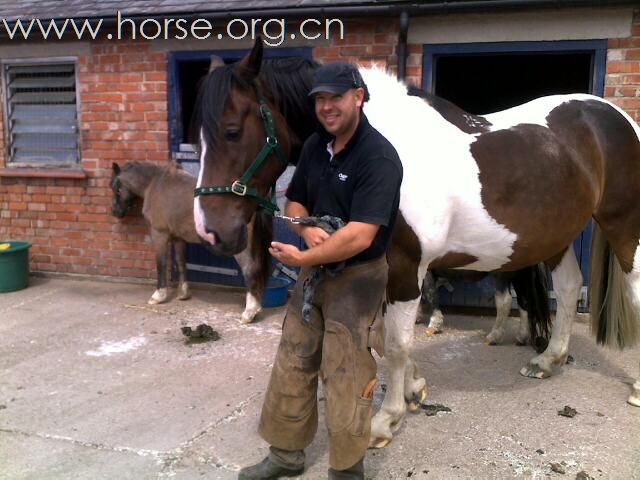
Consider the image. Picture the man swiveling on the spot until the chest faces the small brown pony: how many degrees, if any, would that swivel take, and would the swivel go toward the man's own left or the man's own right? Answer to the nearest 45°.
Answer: approximately 90° to the man's own right

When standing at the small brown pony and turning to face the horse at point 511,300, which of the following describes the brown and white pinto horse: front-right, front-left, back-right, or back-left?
front-right

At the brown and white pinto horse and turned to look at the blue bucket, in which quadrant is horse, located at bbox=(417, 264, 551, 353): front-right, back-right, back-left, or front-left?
front-right

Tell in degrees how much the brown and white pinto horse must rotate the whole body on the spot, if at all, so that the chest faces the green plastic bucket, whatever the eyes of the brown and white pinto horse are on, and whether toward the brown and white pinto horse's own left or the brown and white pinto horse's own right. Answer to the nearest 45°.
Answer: approximately 90° to the brown and white pinto horse's own right

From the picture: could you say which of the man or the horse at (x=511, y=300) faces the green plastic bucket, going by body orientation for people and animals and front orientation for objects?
the horse

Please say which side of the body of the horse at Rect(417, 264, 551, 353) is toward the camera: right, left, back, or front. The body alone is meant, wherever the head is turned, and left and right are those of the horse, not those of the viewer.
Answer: left

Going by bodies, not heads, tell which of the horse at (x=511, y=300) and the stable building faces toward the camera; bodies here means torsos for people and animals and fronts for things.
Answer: the stable building

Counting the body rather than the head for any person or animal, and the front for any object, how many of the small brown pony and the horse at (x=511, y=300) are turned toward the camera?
0

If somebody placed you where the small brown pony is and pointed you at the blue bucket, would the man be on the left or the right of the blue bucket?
right

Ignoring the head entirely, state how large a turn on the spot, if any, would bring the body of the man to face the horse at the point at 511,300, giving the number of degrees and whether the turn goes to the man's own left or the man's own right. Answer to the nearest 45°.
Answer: approximately 180°

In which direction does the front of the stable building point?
toward the camera

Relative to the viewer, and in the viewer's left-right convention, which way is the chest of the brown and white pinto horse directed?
facing the viewer and to the left of the viewer

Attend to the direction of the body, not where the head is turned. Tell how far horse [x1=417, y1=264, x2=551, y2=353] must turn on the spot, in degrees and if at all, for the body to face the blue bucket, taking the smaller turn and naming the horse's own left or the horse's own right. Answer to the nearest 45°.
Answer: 0° — it already faces it

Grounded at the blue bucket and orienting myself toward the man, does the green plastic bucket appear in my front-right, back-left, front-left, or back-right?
back-right

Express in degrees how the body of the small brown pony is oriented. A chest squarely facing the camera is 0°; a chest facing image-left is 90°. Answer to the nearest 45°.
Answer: approximately 135°

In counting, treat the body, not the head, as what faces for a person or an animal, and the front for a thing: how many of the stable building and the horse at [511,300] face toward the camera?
1

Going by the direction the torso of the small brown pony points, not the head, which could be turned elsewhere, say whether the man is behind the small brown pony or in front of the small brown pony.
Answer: behind
